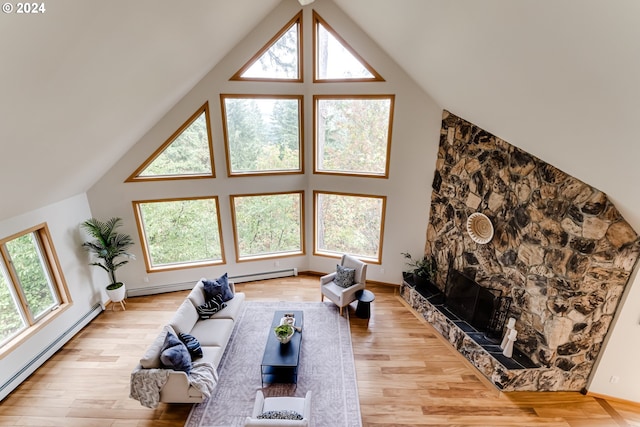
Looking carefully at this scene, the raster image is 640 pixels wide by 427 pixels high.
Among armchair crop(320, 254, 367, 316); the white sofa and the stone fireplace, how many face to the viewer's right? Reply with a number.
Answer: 1

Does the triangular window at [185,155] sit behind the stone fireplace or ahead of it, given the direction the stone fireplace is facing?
ahead

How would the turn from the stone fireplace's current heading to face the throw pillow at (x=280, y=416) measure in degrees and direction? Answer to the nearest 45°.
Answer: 0° — it already faces it

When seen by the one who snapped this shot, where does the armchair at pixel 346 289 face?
facing the viewer and to the left of the viewer

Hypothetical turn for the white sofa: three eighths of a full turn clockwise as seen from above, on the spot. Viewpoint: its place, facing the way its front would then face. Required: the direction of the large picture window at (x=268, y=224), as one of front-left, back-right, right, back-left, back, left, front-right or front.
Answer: back

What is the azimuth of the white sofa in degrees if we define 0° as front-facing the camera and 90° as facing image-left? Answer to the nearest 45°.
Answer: approximately 270°

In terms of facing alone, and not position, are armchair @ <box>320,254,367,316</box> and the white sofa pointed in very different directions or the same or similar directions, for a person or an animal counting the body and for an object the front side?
very different directions

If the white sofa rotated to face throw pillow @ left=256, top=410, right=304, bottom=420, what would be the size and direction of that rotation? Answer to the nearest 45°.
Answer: approximately 45° to its right

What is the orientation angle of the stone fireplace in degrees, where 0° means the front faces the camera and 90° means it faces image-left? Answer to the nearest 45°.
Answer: approximately 45°

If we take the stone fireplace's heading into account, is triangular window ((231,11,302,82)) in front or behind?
in front

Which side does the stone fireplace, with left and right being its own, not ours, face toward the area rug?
front

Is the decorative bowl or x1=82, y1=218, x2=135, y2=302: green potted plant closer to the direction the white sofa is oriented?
the decorative bowl
